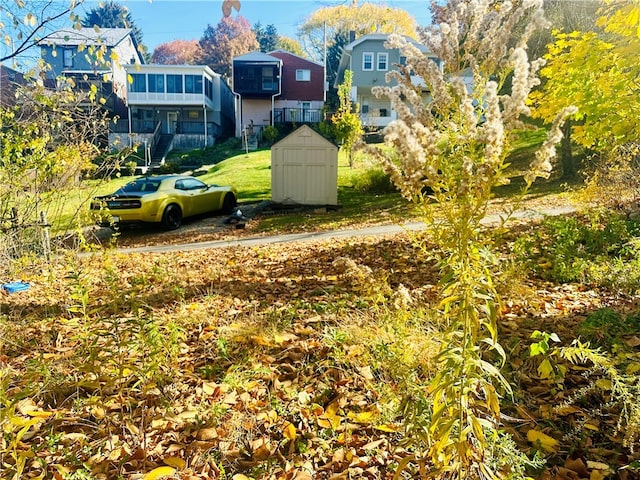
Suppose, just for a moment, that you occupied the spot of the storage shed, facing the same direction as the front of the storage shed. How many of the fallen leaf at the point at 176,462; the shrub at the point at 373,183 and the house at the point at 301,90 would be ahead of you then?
1

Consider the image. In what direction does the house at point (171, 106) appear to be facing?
toward the camera

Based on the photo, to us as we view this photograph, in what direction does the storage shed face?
facing the viewer

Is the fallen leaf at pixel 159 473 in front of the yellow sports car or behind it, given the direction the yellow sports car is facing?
behind

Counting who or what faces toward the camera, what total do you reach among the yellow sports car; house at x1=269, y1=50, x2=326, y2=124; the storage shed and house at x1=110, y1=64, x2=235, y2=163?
3

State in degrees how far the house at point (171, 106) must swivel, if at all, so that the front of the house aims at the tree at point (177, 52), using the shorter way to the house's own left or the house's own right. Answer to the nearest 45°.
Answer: approximately 180°

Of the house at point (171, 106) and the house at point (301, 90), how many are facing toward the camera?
2

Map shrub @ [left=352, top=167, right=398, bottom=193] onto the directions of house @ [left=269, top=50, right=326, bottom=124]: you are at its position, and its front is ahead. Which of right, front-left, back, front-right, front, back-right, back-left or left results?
front

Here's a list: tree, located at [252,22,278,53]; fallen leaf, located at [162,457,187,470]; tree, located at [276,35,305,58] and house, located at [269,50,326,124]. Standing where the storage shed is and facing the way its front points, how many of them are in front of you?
1

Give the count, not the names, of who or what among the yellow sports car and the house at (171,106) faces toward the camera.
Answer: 1

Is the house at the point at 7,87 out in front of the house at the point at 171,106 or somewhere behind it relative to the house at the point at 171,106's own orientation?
in front

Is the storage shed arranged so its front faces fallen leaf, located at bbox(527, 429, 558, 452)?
yes

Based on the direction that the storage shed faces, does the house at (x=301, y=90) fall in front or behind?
behind

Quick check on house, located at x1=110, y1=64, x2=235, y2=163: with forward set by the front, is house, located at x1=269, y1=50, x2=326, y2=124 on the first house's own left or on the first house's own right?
on the first house's own left
